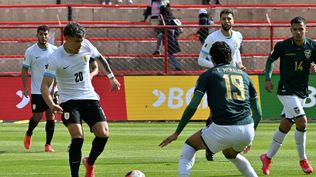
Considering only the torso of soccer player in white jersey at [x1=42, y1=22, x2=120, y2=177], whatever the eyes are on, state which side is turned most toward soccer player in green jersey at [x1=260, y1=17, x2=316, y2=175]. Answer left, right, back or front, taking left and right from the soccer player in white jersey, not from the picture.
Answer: left

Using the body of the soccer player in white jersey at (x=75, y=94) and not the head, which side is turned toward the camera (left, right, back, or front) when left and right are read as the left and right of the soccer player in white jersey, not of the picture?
front

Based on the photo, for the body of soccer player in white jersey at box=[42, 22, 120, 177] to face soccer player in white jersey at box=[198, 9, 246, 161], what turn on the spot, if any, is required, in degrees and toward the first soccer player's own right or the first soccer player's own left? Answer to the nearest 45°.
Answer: approximately 135° to the first soccer player's own left

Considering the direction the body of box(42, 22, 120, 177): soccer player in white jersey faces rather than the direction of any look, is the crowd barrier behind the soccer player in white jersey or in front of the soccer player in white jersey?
behind

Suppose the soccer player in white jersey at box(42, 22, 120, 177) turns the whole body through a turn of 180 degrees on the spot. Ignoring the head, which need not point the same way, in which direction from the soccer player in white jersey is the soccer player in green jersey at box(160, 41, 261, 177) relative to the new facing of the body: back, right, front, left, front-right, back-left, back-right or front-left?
back-right

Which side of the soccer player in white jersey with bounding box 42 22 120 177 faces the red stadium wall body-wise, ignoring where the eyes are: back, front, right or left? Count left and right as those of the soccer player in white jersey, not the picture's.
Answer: back

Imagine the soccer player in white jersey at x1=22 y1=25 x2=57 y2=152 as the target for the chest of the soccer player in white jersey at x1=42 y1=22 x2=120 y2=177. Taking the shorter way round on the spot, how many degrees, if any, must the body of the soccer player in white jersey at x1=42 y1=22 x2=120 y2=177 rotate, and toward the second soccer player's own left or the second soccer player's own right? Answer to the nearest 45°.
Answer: approximately 180°

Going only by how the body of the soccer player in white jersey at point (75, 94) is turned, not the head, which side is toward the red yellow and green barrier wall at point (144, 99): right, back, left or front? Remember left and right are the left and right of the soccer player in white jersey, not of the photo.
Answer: back

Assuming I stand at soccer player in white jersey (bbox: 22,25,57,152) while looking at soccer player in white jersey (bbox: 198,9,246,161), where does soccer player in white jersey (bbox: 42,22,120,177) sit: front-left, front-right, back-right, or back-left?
front-right

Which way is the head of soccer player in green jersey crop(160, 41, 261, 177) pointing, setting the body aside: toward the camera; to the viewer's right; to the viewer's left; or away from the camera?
away from the camera
